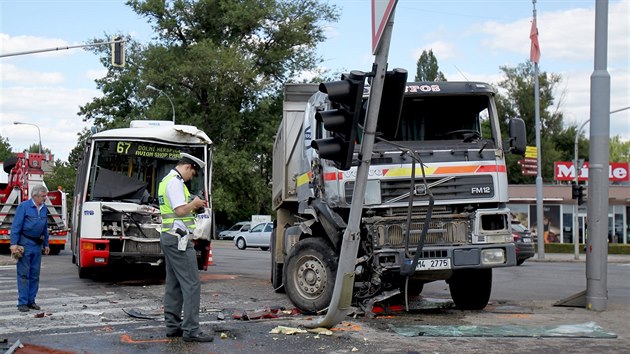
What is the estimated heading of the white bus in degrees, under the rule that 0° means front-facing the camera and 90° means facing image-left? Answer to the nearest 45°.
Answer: approximately 0°

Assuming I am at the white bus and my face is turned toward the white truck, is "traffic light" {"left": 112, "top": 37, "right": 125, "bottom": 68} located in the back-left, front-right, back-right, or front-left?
back-left

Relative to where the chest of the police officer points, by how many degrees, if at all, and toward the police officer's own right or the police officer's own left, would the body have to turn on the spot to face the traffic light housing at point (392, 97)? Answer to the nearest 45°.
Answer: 0° — they already face it

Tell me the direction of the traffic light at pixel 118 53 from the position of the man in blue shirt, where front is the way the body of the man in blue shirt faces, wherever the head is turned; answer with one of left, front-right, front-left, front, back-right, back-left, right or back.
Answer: back-left

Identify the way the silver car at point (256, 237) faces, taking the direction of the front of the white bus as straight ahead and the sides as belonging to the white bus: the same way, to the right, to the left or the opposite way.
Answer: to the right

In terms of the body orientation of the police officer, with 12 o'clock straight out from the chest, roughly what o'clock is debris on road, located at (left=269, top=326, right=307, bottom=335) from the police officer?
The debris on road is roughly at 12 o'clock from the police officer.

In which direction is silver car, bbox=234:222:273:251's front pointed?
to the viewer's left

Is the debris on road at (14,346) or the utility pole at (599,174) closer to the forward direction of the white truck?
the debris on road

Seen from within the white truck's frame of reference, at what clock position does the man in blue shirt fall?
The man in blue shirt is roughly at 3 o'clock from the white truck.

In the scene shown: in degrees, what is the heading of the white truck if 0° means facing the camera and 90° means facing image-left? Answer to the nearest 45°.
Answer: approximately 0°

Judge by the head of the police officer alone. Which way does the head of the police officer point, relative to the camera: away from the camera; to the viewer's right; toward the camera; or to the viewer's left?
to the viewer's right

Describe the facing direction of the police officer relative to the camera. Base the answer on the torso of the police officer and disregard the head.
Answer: to the viewer's right

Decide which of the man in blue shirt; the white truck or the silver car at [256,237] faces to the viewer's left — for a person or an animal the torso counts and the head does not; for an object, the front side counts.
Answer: the silver car

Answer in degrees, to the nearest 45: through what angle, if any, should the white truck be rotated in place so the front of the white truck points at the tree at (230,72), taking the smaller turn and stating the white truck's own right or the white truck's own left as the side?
approximately 180°
